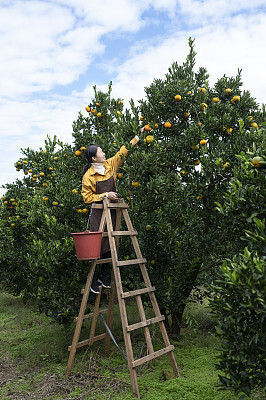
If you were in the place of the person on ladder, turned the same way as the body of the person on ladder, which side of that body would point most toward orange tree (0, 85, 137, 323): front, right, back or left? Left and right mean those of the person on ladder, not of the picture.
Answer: back

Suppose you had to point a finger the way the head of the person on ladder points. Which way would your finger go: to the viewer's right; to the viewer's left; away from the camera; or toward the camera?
to the viewer's right

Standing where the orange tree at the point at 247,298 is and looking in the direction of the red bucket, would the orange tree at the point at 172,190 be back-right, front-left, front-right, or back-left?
front-right

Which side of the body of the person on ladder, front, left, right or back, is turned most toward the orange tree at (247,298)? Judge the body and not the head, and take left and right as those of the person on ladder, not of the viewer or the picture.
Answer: front

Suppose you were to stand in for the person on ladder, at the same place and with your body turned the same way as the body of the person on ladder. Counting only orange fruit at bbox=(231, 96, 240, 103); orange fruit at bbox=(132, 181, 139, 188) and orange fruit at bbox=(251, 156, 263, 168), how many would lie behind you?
0

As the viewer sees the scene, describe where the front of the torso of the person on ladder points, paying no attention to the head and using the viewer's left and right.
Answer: facing the viewer and to the right of the viewer

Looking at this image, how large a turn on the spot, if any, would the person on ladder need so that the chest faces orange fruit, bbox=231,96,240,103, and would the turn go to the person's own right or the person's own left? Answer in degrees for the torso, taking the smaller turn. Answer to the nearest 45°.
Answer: approximately 45° to the person's own left

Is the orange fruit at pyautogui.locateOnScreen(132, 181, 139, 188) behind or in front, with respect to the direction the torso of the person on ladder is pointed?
in front

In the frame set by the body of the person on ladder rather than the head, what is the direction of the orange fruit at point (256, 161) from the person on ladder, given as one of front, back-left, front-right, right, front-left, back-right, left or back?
front

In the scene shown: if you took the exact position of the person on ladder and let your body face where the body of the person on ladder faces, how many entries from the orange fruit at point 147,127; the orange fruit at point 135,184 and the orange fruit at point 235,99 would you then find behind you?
0

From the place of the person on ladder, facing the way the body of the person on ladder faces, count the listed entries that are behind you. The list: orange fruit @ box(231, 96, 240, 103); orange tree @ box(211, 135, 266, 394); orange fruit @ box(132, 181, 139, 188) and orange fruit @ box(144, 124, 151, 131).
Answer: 0

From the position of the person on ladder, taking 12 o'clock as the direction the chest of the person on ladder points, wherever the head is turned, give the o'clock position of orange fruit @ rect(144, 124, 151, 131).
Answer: The orange fruit is roughly at 11 o'clock from the person on ladder.
